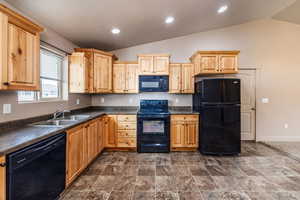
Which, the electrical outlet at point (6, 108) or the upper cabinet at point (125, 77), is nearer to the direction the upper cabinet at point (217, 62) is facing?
the electrical outlet

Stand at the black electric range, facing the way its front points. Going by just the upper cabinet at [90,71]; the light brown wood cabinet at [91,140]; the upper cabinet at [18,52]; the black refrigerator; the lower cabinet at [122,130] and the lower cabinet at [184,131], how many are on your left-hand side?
2

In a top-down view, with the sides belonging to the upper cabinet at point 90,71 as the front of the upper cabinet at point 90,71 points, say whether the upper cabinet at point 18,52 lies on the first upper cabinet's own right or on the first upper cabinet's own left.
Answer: on the first upper cabinet's own right

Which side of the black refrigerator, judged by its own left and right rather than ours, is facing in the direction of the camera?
front

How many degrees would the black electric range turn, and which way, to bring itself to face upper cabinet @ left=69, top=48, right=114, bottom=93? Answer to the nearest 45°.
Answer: approximately 90° to its right

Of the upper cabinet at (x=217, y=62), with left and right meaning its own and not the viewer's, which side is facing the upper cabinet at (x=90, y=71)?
right

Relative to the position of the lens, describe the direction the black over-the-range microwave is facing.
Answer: facing the viewer

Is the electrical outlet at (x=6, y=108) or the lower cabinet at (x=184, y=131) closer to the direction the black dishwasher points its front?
the lower cabinet

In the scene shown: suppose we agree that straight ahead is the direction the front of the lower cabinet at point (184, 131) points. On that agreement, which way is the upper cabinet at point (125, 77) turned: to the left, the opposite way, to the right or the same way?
the same way

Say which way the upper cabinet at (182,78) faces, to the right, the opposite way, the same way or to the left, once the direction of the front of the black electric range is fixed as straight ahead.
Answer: the same way

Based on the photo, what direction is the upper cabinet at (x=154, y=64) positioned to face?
toward the camera

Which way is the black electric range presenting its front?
toward the camera

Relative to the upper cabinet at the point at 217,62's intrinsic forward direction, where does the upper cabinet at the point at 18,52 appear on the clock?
the upper cabinet at the point at 18,52 is roughly at 1 o'clock from the upper cabinet at the point at 217,62.

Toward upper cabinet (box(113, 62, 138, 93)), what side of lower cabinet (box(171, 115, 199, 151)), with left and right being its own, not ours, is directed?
right

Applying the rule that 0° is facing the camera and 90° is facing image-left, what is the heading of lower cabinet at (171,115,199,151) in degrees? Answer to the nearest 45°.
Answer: approximately 0°

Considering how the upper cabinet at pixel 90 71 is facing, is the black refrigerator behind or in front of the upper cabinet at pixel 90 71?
in front

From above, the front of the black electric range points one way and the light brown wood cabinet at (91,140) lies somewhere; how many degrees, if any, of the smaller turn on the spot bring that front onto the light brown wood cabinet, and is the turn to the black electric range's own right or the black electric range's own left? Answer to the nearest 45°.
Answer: approximately 45° to the black electric range's own right
